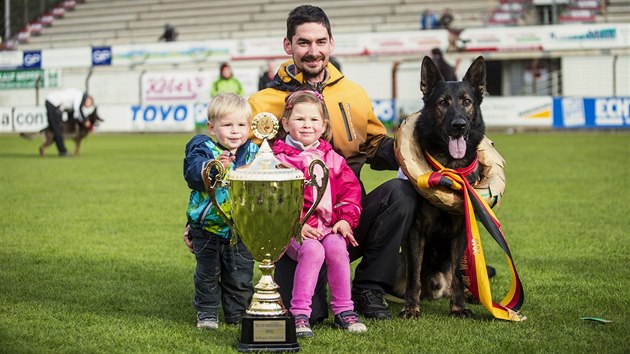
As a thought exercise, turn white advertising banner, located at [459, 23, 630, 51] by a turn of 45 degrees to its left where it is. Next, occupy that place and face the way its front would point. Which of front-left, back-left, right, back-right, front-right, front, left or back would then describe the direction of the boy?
front-right

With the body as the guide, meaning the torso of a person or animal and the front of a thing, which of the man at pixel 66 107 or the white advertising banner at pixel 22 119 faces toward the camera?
the white advertising banner

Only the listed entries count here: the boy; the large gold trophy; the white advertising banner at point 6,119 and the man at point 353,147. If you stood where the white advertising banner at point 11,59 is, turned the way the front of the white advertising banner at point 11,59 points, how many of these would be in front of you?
4

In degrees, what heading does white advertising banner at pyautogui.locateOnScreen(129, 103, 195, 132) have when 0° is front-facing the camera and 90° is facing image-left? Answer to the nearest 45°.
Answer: approximately 0°

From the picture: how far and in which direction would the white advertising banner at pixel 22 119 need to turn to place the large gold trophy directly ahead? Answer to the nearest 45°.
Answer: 0° — it already faces it

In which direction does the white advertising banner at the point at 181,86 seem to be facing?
toward the camera

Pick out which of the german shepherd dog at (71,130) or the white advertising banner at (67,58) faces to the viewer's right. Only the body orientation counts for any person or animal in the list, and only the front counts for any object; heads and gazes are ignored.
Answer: the german shepherd dog

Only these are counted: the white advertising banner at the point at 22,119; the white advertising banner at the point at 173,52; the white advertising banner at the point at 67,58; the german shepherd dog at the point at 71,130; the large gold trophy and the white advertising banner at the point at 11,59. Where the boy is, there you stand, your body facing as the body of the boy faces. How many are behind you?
5

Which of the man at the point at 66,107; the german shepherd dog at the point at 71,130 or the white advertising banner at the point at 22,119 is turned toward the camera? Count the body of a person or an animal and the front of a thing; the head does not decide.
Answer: the white advertising banner

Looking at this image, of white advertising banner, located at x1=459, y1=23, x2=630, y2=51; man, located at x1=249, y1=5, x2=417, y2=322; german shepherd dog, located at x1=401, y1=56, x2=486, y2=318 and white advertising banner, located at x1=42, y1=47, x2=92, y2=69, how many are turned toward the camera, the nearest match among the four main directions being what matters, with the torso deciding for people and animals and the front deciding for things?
4

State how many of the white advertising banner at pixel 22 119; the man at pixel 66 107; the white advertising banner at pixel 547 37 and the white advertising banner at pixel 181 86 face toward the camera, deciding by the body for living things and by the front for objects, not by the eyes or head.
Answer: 3

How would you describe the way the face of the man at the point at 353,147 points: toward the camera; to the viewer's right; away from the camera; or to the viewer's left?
toward the camera

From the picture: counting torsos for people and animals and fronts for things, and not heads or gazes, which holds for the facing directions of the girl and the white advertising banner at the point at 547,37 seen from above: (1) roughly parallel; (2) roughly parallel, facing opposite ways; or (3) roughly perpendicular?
roughly parallel

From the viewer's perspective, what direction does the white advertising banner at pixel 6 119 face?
toward the camera

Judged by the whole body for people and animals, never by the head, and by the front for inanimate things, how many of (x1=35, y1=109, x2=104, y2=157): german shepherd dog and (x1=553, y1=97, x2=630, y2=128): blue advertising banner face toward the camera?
1

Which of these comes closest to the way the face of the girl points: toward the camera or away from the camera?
toward the camera

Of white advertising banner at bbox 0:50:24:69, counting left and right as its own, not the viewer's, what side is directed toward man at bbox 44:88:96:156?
front

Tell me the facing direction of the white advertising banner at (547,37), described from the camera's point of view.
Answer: facing the viewer

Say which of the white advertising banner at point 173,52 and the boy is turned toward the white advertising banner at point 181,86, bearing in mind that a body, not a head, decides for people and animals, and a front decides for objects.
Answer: the white advertising banner at point 173,52
